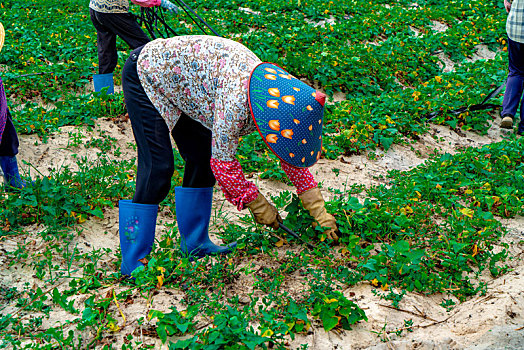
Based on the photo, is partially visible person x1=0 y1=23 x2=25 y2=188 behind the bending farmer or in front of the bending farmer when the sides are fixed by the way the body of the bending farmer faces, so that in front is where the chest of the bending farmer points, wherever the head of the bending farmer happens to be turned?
behind

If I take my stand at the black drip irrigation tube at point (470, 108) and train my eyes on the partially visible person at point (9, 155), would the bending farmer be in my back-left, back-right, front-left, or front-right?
front-left

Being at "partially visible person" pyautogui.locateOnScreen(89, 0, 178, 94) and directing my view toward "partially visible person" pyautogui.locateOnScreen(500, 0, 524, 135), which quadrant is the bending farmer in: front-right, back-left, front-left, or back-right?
front-right

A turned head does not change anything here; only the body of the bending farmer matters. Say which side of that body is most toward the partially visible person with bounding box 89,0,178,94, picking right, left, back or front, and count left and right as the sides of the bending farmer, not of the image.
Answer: left

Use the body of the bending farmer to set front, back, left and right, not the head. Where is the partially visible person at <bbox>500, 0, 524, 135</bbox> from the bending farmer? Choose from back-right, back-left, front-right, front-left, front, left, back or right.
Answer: front-left

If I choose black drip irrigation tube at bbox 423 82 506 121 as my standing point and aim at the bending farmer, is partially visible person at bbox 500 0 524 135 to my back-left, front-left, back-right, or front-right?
back-left

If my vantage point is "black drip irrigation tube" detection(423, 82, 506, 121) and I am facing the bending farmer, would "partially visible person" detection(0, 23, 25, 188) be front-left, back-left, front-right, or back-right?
front-right

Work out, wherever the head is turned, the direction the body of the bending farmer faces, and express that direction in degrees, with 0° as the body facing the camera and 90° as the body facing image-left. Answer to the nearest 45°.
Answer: approximately 270°

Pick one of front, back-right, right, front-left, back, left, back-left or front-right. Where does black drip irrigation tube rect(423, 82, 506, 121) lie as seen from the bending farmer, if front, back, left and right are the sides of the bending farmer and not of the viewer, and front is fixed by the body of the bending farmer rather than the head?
front-left

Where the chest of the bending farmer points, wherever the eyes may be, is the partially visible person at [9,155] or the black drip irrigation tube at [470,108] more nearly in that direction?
the black drip irrigation tube
